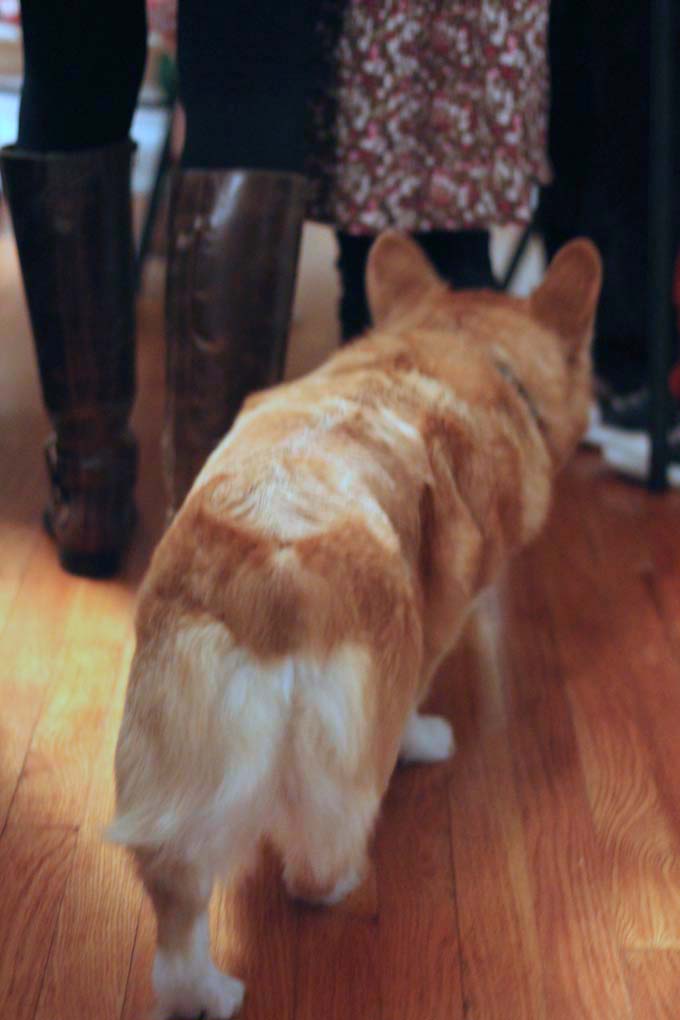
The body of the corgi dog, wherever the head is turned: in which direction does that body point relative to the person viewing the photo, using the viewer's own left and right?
facing away from the viewer and to the right of the viewer
